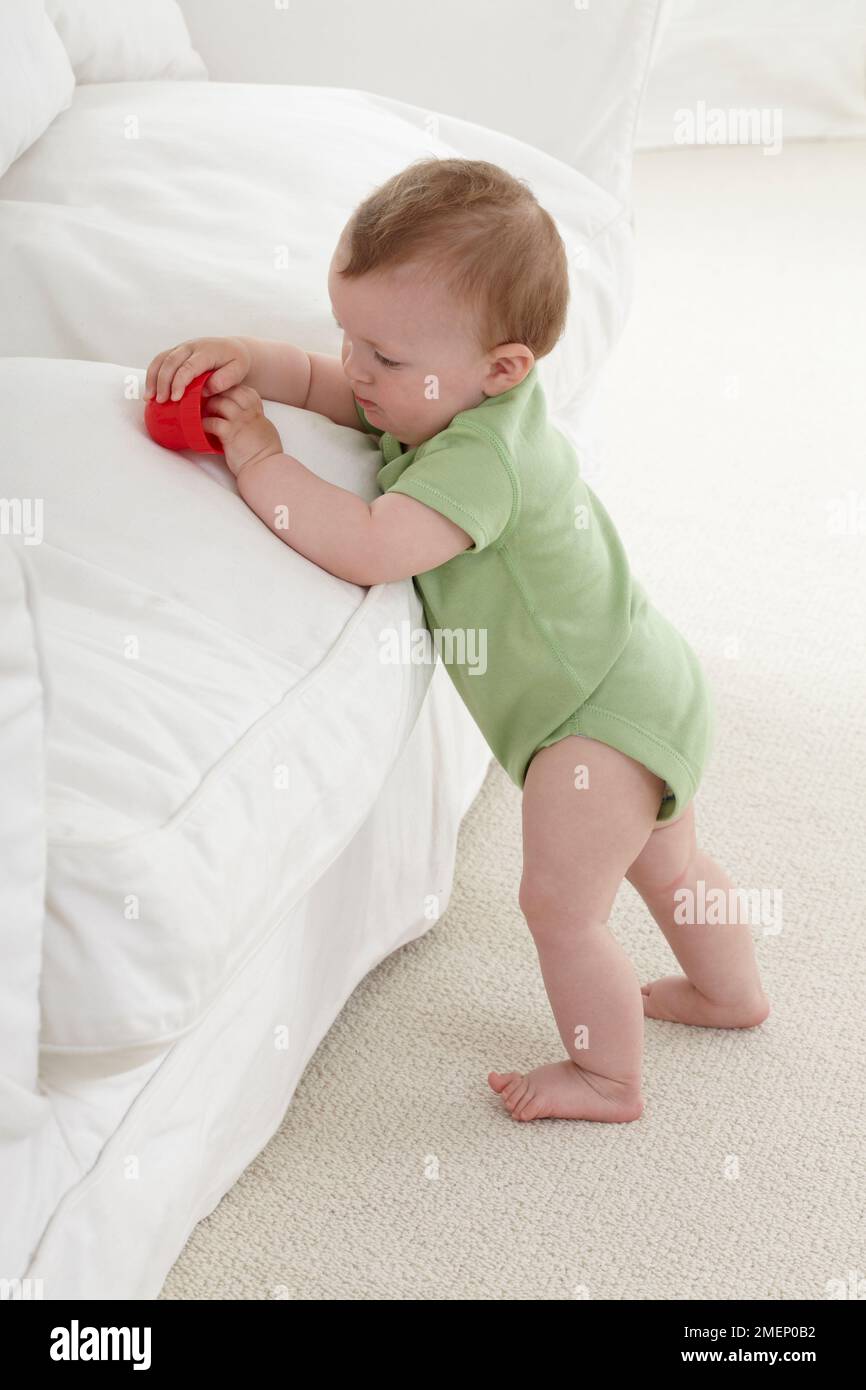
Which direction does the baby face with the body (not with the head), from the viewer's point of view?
to the viewer's left

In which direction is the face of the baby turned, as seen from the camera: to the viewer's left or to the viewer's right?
to the viewer's left

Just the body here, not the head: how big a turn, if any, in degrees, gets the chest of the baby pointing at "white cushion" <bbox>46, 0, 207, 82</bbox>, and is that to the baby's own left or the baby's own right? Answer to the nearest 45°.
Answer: approximately 45° to the baby's own right

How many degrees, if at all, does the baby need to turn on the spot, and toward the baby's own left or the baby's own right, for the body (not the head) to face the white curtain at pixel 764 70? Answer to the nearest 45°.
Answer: approximately 90° to the baby's own right
